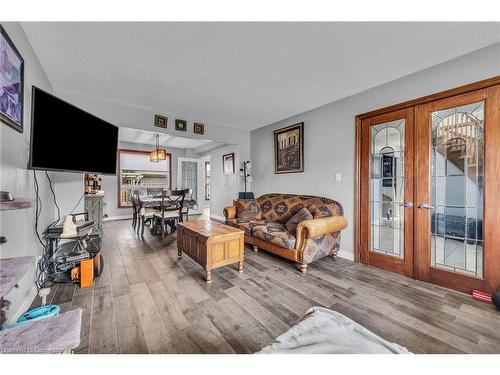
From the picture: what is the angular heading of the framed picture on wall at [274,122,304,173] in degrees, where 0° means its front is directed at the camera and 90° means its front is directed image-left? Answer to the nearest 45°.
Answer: approximately 45°

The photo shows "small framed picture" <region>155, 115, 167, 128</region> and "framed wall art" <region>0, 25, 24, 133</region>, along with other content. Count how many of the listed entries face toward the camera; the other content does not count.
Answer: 1

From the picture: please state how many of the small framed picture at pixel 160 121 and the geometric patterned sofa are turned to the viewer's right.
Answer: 0

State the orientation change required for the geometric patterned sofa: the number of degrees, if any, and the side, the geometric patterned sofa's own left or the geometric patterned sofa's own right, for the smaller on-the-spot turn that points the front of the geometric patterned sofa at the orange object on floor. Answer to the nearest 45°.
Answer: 0° — it already faces it

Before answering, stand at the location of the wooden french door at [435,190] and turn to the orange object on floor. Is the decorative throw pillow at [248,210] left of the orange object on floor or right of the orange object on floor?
right

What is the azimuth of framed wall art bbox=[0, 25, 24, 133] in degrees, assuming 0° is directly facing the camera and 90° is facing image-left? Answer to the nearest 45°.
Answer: approximately 270°

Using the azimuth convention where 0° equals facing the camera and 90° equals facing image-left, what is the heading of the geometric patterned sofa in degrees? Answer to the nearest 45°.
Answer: approximately 45°

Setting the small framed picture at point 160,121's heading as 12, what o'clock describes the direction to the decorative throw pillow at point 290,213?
The decorative throw pillow is roughly at 10 o'clock from the small framed picture.

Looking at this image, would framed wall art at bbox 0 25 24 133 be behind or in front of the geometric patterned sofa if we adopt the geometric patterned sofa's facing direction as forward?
in front

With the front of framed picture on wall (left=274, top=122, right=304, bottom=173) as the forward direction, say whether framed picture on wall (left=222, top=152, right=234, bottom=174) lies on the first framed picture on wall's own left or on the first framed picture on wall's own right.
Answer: on the first framed picture on wall's own right

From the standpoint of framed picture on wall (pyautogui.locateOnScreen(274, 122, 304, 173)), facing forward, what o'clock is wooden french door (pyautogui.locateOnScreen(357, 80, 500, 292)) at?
The wooden french door is roughly at 9 o'clock from the framed picture on wall.

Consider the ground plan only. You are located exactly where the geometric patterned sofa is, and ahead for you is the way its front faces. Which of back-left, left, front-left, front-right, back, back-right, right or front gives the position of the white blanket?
front-left

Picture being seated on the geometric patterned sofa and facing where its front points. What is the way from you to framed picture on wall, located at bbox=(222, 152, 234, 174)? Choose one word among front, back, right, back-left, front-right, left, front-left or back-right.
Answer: right
